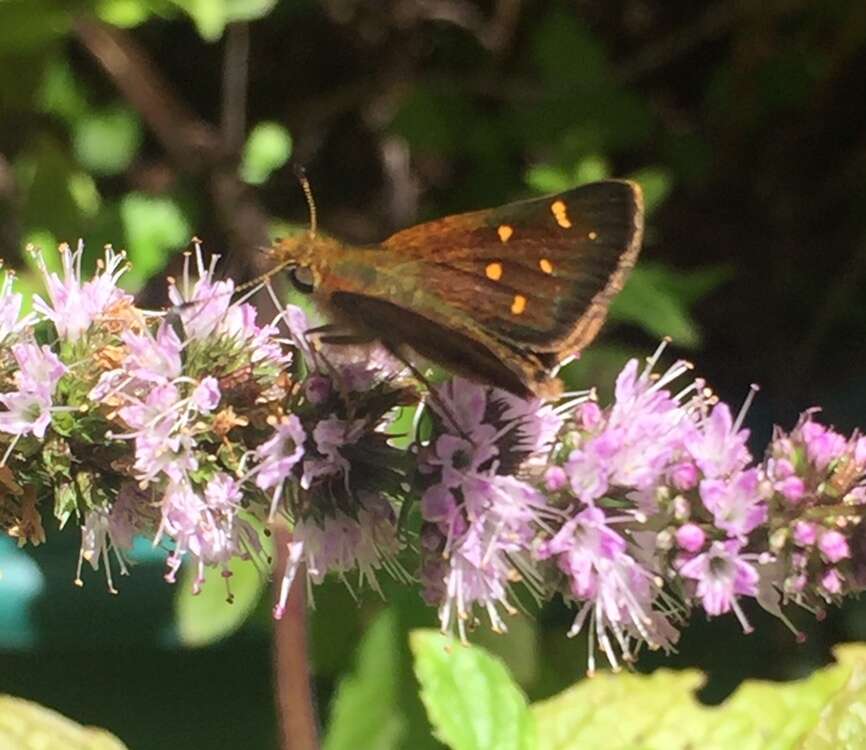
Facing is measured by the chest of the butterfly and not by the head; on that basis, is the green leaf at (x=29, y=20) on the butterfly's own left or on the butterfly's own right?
on the butterfly's own right

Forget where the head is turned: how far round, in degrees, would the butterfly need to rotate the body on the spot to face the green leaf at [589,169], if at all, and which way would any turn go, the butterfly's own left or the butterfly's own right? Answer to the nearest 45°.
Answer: approximately 90° to the butterfly's own right

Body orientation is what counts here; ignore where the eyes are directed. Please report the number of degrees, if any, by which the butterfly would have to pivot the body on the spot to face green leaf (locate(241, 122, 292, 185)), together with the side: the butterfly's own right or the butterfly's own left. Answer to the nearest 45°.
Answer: approximately 90° to the butterfly's own right

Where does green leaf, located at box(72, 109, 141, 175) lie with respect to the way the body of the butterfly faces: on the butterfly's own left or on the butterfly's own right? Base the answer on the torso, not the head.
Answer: on the butterfly's own right

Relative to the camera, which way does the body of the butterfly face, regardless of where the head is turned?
to the viewer's left

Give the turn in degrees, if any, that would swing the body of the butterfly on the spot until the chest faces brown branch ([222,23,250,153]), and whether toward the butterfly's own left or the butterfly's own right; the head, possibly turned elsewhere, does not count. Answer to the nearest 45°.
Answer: approximately 90° to the butterfly's own right
